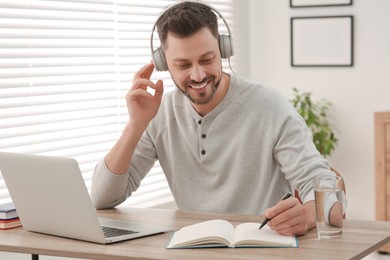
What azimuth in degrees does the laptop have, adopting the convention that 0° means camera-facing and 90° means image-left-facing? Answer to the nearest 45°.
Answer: approximately 225°

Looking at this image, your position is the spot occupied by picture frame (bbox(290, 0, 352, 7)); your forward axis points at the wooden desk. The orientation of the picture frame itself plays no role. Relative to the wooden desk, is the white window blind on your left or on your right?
right

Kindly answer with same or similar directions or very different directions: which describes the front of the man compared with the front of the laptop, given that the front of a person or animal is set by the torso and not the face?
very different directions

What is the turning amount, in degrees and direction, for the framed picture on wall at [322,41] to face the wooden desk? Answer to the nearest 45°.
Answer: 0° — it already faces it

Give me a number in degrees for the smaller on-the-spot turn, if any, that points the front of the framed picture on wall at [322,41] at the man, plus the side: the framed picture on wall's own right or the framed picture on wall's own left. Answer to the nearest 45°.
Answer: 0° — it already faces them

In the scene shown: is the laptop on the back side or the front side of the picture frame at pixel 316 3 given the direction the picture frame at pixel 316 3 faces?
on the front side

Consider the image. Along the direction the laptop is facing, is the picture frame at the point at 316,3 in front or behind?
in front

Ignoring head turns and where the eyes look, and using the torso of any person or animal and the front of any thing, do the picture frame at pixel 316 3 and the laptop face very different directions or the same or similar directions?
very different directions

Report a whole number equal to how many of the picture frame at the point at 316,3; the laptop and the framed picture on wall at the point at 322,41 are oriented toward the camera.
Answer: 2

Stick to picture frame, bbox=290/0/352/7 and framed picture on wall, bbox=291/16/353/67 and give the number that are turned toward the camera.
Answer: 2

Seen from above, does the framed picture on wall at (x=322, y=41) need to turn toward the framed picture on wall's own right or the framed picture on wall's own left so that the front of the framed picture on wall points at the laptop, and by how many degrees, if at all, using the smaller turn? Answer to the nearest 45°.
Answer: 0° — it already faces it

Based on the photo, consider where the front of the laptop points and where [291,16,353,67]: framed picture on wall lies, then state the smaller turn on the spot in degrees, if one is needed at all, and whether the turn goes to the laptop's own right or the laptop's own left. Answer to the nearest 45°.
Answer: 0° — it already faces it
